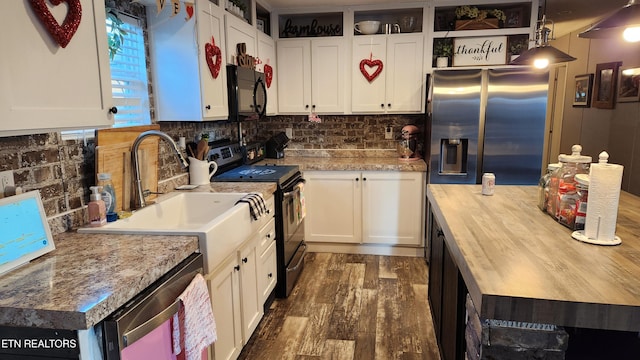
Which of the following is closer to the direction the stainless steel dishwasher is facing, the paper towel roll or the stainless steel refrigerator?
the paper towel roll

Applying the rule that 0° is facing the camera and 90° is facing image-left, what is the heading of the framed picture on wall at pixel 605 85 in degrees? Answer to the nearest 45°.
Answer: approximately 45°

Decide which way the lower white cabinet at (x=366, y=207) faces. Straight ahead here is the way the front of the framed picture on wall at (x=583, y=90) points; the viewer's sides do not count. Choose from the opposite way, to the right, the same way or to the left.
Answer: to the left

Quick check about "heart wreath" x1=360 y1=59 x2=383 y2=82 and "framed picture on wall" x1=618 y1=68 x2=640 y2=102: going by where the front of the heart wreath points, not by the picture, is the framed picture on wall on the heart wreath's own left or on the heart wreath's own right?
on the heart wreath's own left

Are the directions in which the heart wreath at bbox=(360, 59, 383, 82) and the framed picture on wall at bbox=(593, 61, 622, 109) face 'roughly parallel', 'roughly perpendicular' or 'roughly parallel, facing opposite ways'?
roughly perpendicular

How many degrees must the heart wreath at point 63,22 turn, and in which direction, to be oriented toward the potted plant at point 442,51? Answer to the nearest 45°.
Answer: approximately 90° to its left

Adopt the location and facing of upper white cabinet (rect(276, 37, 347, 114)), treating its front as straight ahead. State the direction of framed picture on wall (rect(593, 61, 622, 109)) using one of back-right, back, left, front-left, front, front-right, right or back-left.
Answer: left

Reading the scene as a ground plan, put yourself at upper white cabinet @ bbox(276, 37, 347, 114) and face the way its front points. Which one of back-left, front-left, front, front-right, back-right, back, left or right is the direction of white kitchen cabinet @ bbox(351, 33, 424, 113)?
left

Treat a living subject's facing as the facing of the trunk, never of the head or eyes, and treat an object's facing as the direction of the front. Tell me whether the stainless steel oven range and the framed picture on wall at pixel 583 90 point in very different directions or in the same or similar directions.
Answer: very different directions

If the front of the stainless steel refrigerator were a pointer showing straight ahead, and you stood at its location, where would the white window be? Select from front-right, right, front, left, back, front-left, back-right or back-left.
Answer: front-right
